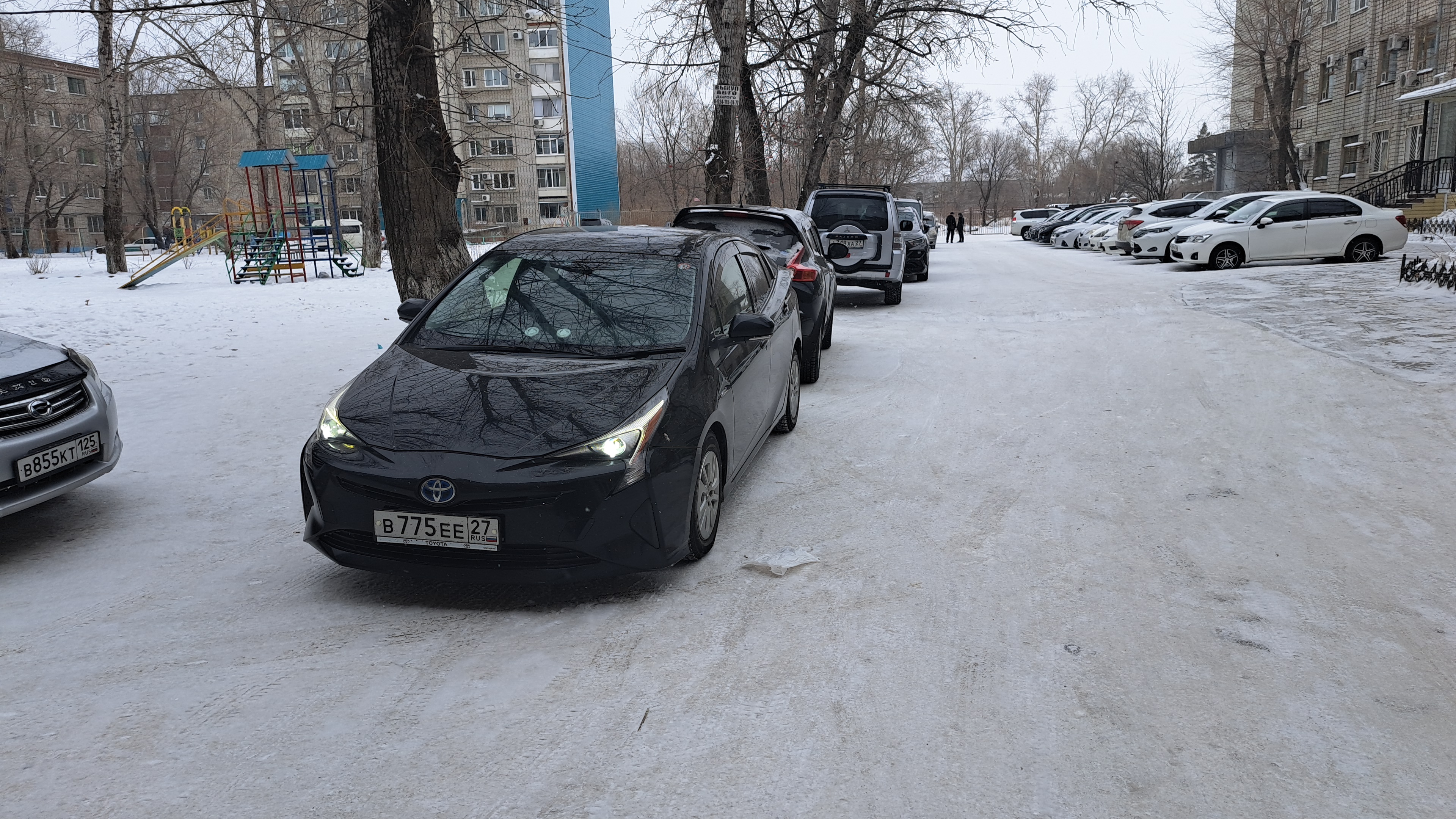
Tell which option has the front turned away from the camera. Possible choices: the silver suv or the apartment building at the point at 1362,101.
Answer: the silver suv

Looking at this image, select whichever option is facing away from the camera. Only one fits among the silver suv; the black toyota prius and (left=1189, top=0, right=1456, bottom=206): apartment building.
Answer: the silver suv

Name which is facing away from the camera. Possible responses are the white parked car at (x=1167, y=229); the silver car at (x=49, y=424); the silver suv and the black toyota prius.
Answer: the silver suv

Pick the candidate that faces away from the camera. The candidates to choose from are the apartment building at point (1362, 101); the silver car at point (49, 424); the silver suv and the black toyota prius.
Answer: the silver suv

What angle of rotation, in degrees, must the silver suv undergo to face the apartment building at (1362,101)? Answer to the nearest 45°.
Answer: approximately 45° to its right

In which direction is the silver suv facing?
away from the camera

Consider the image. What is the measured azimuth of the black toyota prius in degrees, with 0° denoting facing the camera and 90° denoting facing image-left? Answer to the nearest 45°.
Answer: approximately 45°

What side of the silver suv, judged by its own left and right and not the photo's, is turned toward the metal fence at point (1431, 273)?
right

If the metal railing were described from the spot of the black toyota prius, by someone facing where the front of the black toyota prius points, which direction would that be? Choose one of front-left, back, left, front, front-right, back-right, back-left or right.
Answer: back

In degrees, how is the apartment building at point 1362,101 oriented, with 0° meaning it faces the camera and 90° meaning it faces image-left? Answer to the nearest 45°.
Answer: approximately 45°
